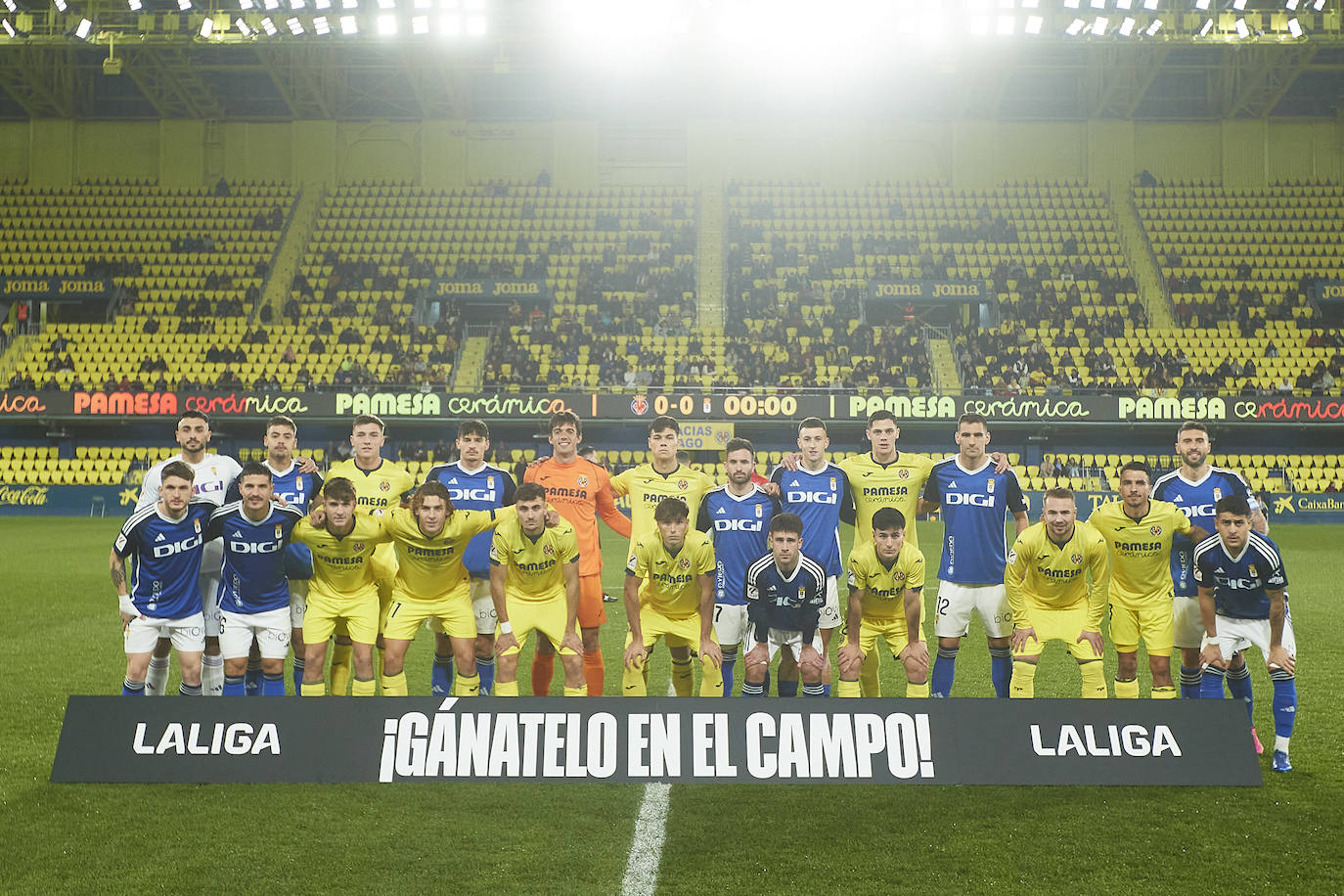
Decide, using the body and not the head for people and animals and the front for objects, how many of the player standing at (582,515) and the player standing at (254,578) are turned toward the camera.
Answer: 2

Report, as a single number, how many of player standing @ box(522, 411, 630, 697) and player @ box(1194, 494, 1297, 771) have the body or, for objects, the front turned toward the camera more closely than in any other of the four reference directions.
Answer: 2

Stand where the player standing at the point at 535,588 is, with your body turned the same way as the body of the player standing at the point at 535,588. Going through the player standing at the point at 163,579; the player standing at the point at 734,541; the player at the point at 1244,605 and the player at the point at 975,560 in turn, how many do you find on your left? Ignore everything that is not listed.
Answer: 3

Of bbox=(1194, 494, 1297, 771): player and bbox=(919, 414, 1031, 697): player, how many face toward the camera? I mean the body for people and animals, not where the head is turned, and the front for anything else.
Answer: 2

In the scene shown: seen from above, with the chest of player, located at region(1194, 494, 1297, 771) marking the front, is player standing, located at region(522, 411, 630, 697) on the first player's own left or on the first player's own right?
on the first player's own right

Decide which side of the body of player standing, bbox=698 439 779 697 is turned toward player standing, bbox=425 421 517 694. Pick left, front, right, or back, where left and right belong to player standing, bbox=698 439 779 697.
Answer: right

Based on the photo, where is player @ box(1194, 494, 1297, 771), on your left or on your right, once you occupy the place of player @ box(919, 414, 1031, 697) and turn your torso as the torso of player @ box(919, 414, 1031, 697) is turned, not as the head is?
on your left

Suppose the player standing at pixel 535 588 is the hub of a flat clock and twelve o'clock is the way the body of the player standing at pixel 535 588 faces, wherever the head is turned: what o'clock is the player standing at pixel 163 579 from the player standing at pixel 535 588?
the player standing at pixel 163 579 is roughly at 3 o'clock from the player standing at pixel 535 588.

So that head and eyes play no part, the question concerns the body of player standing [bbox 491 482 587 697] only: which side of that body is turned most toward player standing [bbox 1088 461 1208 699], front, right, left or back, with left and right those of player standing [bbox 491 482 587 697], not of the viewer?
left
